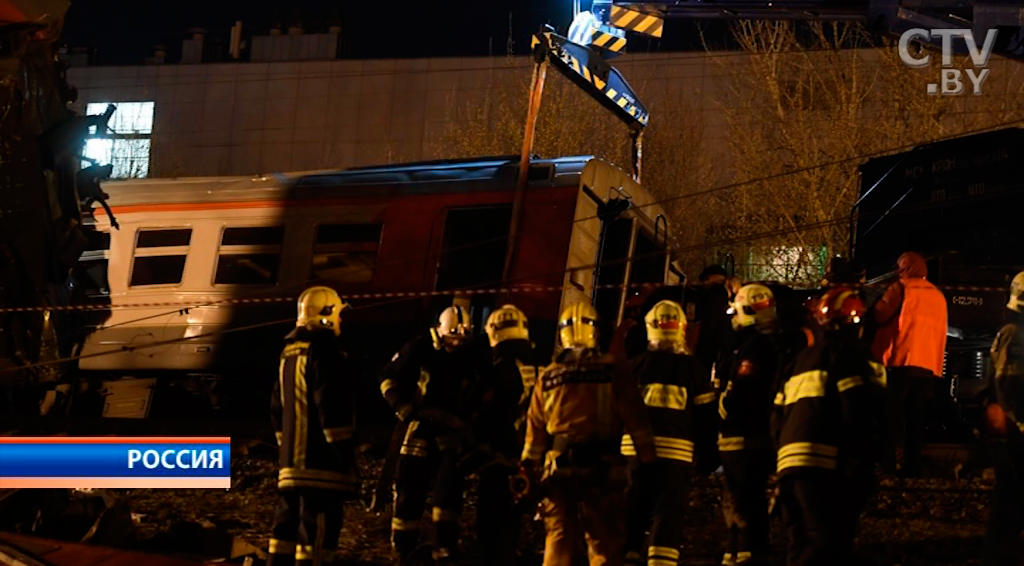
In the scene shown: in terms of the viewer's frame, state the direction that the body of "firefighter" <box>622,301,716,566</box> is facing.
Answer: away from the camera

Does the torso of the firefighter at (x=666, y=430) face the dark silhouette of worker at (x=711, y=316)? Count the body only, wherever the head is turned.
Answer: yes

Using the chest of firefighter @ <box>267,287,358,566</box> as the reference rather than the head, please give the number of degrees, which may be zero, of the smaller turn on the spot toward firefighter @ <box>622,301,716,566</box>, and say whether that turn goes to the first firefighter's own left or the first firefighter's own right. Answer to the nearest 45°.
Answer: approximately 45° to the first firefighter's own right

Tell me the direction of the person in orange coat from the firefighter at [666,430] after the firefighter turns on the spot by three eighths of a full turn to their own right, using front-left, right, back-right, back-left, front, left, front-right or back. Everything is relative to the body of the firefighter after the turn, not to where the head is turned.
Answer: left

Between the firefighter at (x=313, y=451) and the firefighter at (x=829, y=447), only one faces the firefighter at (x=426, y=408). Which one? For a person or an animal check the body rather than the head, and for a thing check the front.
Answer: the firefighter at (x=313, y=451)

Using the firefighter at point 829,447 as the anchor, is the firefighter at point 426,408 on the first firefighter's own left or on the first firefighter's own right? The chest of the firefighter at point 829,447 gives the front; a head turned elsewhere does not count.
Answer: on the first firefighter's own left

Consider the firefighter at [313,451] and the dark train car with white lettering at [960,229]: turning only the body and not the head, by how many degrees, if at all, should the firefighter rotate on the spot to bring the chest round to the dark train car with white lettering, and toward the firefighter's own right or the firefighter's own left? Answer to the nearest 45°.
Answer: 0° — they already face it

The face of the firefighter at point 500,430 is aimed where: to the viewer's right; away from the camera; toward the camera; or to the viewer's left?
away from the camera

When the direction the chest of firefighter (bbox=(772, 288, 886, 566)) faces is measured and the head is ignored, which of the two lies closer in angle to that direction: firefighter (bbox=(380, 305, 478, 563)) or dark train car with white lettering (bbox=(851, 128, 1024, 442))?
the dark train car with white lettering

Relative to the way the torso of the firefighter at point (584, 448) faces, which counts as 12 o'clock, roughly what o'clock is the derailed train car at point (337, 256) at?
The derailed train car is roughly at 11 o'clock from the firefighter.

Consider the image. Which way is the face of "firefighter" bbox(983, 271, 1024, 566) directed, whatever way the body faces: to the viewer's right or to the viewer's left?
to the viewer's left

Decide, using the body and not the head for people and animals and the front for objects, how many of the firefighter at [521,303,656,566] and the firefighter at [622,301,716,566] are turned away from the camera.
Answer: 2

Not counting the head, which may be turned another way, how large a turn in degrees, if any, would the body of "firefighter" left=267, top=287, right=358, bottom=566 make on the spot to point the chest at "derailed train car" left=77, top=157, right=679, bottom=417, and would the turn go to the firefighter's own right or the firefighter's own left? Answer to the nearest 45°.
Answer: approximately 45° to the firefighter's own left

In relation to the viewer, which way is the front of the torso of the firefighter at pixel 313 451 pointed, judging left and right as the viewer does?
facing away from the viewer and to the right of the viewer

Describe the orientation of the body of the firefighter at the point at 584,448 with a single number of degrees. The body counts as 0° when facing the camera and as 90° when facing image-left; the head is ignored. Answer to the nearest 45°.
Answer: approximately 180°
